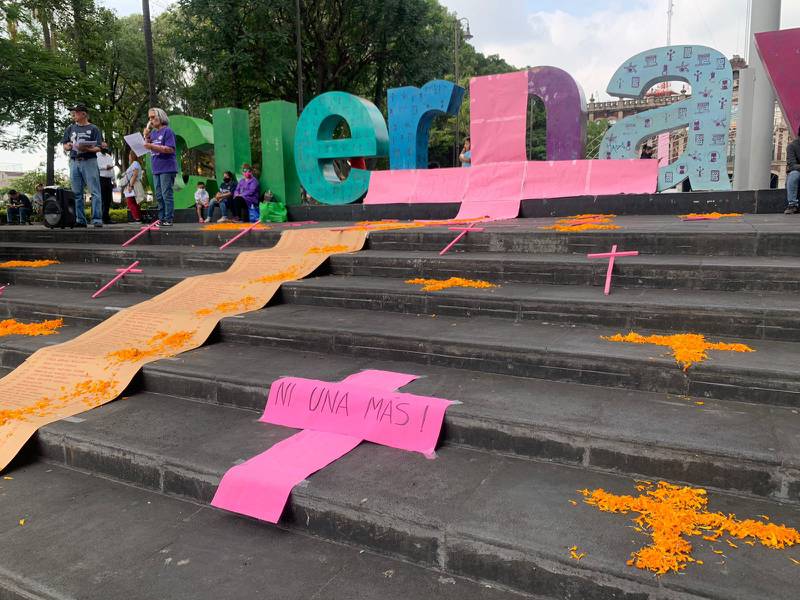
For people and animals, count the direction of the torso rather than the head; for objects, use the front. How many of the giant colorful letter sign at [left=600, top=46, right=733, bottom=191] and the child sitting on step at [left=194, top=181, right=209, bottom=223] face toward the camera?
2

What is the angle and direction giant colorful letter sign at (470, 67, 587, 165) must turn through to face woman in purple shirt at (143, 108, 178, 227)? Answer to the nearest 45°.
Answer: approximately 90° to its right

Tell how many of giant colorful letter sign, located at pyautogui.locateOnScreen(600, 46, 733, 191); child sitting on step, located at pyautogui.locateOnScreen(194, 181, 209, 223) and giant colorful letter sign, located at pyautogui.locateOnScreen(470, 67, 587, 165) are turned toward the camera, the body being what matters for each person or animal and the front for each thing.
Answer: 3

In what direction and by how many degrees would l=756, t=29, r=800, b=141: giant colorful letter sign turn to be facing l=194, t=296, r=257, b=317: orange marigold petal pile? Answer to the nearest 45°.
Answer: approximately 45° to its right

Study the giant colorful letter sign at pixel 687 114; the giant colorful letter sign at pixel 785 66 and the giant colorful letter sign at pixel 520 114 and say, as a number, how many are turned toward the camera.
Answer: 3

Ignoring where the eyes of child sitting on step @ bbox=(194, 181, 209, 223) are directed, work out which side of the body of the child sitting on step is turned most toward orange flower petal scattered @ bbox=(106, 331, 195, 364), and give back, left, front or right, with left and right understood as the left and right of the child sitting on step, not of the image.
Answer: front

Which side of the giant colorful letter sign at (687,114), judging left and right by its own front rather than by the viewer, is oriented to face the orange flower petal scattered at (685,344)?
front

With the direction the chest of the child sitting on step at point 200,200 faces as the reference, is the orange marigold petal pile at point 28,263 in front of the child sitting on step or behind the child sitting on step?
in front

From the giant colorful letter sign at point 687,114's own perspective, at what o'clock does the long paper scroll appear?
The long paper scroll is roughly at 1 o'clock from the giant colorful letter sign.

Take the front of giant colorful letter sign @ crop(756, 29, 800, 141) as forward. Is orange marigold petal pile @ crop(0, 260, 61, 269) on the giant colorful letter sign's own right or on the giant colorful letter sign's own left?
on the giant colorful letter sign's own right

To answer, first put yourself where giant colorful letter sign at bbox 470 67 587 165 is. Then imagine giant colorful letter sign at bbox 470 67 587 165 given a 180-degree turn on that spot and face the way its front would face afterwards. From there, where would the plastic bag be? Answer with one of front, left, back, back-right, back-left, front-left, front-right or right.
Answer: left

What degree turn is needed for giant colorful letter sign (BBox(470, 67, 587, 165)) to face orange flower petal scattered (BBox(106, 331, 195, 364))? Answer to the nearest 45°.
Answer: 0° — it already faces it
